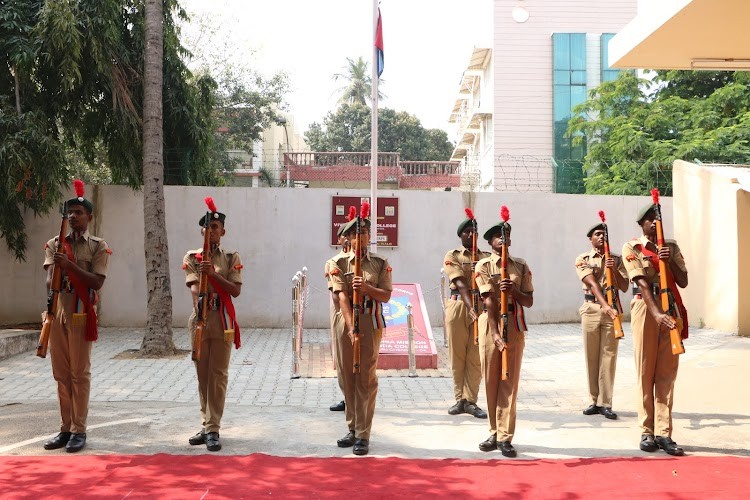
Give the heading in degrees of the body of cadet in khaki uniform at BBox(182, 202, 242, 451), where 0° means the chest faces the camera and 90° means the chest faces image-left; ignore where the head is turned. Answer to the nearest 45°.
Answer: approximately 0°

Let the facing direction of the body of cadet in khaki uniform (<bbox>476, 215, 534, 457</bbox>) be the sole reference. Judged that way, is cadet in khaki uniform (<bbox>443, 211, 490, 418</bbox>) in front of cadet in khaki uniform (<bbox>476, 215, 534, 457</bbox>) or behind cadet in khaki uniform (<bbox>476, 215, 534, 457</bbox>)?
behind

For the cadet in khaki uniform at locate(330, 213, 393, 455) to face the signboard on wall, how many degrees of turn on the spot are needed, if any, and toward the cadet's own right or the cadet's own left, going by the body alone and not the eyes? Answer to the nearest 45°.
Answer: approximately 180°

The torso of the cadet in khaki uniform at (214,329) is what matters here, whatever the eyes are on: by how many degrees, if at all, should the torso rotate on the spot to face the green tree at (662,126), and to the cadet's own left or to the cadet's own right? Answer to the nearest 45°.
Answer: approximately 135° to the cadet's own left

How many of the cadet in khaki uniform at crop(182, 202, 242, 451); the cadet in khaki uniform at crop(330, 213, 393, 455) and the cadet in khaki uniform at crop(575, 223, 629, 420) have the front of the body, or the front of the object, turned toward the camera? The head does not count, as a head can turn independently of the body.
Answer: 3

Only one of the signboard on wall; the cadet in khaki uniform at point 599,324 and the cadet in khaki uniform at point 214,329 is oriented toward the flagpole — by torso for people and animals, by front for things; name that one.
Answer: the signboard on wall

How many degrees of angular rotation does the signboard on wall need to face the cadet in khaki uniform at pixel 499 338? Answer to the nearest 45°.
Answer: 0° — it already faces them

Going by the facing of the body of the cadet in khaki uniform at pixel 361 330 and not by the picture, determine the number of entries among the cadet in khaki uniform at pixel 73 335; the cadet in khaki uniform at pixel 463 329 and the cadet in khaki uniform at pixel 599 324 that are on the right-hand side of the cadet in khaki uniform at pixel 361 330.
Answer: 1
